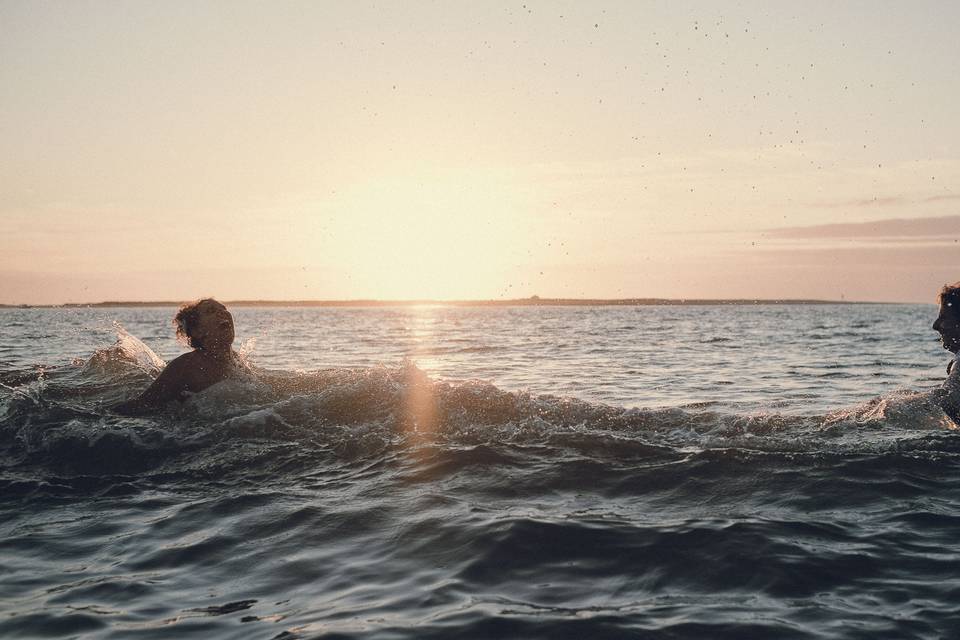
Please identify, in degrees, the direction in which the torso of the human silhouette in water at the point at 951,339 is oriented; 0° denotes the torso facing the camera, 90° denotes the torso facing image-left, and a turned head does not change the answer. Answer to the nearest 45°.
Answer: approximately 90°

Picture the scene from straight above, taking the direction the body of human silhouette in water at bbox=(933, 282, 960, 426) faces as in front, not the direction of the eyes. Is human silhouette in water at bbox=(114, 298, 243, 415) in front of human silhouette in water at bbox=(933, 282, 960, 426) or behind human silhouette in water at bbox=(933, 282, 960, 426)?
in front
